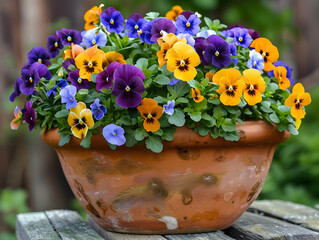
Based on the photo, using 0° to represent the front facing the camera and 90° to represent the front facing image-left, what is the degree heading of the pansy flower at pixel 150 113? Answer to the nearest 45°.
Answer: approximately 0°

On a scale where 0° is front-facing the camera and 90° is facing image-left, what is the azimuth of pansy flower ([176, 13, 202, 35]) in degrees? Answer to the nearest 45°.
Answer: approximately 0°
